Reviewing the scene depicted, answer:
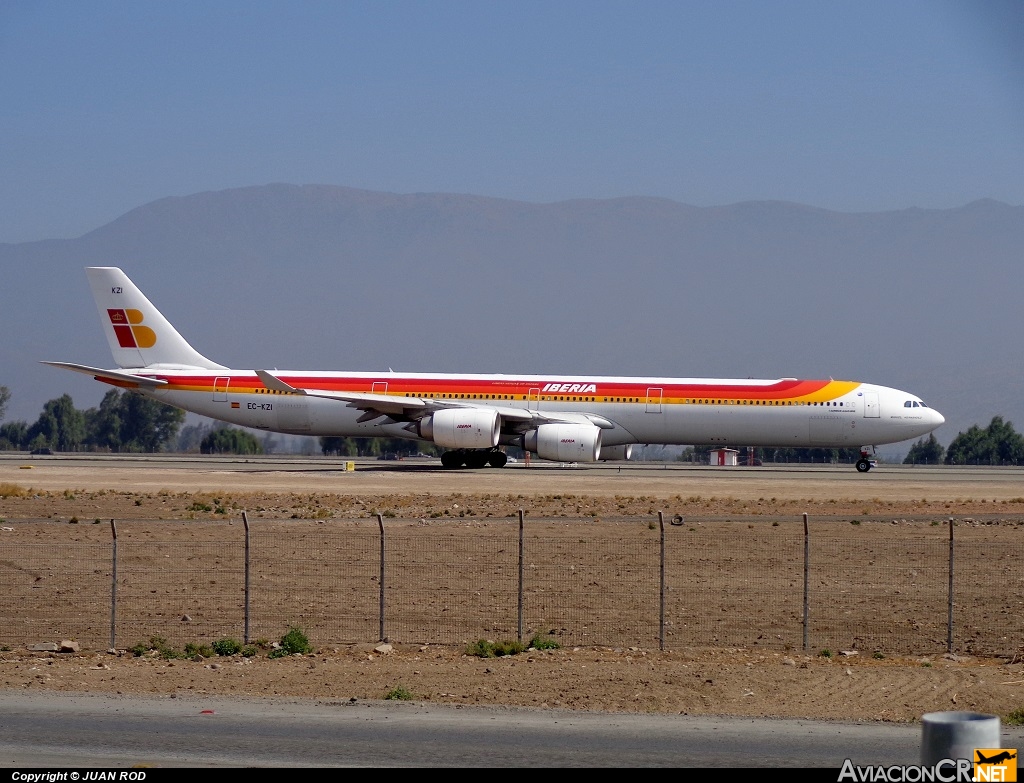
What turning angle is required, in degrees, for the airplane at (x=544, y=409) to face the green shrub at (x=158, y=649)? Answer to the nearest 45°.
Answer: approximately 90° to its right

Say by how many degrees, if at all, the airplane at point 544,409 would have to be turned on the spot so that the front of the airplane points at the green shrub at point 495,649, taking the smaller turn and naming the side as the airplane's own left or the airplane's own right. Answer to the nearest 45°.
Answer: approximately 90° to the airplane's own right

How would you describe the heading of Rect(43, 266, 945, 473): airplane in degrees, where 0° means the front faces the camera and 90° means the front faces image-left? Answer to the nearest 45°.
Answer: approximately 270°

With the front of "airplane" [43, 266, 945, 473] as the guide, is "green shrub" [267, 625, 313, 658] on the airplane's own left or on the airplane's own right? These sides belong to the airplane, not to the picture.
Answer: on the airplane's own right

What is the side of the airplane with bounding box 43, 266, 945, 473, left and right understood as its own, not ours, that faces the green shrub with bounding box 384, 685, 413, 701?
right

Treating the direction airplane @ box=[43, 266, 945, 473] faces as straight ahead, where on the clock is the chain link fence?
The chain link fence is roughly at 3 o'clock from the airplane.

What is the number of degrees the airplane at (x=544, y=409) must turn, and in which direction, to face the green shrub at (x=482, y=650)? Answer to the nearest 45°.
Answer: approximately 90° to its right
